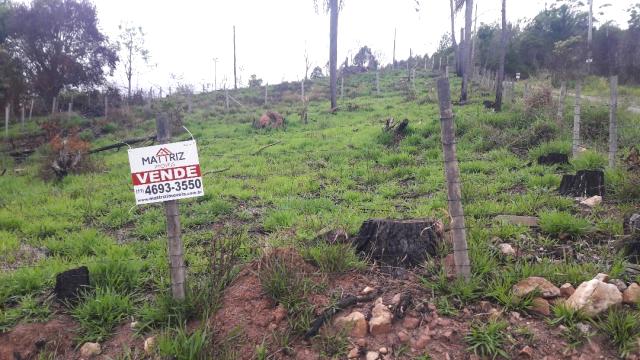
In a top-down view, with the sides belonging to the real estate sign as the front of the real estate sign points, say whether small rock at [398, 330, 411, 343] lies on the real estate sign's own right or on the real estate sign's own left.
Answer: on the real estate sign's own left

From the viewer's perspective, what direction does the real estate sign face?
toward the camera

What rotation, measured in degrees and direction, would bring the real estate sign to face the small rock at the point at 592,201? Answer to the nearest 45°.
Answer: approximately 90° to its left

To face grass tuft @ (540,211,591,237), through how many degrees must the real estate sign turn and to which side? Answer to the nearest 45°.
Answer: approximately 90° to its left

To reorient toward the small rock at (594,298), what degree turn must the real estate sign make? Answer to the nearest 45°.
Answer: approximately 45° to its left

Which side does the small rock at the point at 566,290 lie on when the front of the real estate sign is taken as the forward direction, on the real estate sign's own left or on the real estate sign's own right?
on the real estate sign's own left

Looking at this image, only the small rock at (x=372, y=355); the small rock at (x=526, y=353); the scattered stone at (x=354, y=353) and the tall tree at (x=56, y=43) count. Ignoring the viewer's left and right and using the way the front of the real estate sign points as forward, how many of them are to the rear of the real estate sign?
1

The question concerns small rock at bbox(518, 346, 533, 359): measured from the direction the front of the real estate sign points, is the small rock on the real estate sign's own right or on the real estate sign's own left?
on the real estate sign's own left
